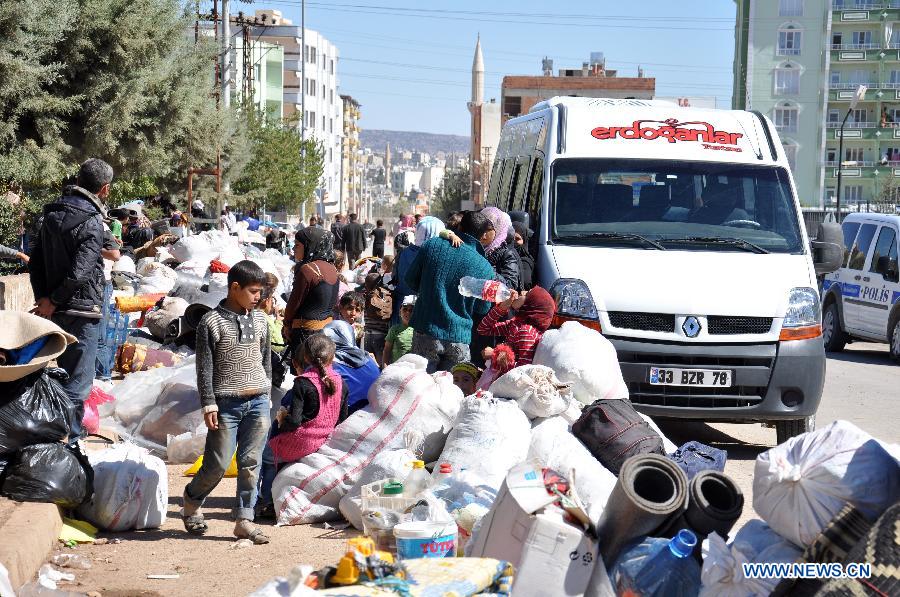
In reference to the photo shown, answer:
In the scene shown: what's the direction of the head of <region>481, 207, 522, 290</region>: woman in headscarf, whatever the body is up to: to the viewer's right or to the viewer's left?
to the viewer's left

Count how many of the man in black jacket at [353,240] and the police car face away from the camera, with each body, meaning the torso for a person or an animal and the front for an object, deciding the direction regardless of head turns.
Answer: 1

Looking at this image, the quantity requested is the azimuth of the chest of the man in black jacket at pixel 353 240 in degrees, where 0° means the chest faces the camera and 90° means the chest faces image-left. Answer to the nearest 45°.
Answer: approximately 180°

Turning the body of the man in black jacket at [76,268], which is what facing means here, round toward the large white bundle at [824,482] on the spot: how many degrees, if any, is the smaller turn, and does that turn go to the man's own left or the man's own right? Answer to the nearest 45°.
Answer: approximately 90° to the man's own right

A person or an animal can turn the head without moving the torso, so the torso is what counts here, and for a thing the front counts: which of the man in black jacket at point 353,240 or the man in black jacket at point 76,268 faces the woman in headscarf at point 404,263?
the man in black jacket at point 76,268

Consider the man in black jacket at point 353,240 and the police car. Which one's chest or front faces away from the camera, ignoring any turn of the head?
the man in black jacket

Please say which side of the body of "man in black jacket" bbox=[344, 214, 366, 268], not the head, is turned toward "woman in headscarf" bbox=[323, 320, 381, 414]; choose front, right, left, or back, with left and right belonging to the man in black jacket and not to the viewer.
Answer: back

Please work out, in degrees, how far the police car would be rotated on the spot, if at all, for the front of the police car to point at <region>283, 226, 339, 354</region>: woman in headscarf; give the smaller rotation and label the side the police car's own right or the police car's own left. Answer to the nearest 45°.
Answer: approximately 45° to the police car's own right
